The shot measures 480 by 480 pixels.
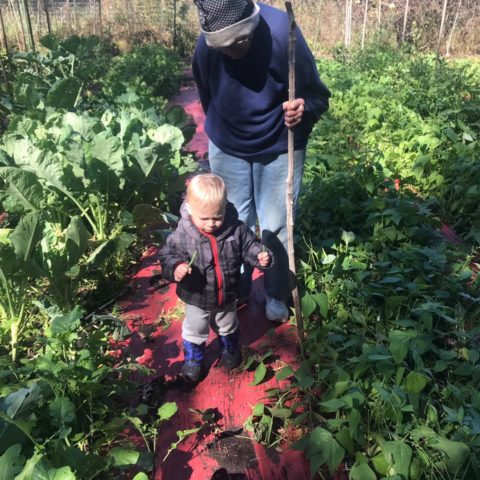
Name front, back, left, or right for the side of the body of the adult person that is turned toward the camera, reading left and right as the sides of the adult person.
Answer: front

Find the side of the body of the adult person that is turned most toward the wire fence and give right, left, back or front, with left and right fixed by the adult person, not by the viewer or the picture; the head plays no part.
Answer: back
